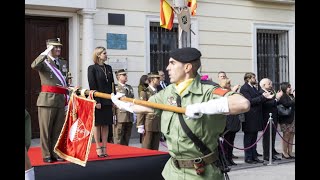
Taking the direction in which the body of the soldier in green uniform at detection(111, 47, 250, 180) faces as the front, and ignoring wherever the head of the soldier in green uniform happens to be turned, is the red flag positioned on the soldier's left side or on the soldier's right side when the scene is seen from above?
on the soldier's right side

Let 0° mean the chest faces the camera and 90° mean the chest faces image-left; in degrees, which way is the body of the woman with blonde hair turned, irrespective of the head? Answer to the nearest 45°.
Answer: approximately 315°

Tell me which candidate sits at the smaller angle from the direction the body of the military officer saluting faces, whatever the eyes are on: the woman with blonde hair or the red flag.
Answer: the red flag

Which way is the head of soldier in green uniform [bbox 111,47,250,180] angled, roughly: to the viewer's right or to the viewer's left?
to the viewer's left

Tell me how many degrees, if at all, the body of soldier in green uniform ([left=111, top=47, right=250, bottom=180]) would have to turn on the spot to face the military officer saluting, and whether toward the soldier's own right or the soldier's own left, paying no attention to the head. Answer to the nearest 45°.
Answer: approximately 90° to the soldier's own right

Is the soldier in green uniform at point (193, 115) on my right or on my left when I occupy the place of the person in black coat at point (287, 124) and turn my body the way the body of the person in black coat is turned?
on my right

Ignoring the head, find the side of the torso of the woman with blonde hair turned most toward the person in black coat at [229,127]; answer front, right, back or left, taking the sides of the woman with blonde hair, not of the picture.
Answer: left

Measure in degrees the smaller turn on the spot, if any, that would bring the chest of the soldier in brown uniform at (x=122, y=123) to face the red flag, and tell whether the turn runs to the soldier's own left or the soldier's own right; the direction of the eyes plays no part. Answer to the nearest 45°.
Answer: approximately 45° to the soldier's own right

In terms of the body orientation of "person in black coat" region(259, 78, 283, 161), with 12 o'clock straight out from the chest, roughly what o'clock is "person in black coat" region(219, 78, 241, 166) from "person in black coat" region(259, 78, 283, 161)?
"person in black coat" region(219, 78, 241, 166) is roughly at 3 o'clock from "person in black coat" region(259, 78, 283, 161).
